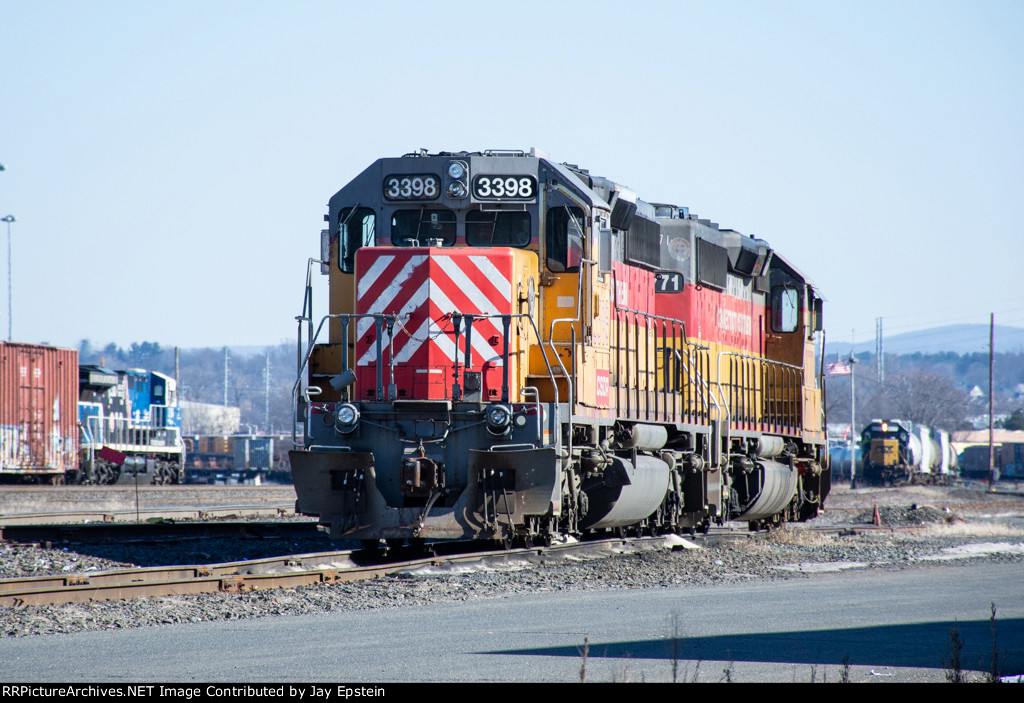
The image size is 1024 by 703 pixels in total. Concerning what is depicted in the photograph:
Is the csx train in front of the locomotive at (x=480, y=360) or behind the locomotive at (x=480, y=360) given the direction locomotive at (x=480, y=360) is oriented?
behind

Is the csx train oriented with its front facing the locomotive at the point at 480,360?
yes

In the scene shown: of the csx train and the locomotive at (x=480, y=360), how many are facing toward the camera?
2

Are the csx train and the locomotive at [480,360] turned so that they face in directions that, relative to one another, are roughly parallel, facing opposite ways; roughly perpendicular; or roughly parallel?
roughly parallel

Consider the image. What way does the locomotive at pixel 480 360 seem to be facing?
toward the camera

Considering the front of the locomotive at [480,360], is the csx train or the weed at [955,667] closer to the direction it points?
the weed

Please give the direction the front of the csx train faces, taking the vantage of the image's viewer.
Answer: facing the viewer

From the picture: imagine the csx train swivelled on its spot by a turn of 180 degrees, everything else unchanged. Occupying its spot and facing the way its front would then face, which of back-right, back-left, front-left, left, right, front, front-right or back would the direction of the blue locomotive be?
back-left

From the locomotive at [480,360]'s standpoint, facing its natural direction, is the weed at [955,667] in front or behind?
in front

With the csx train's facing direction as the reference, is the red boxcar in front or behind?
in front
